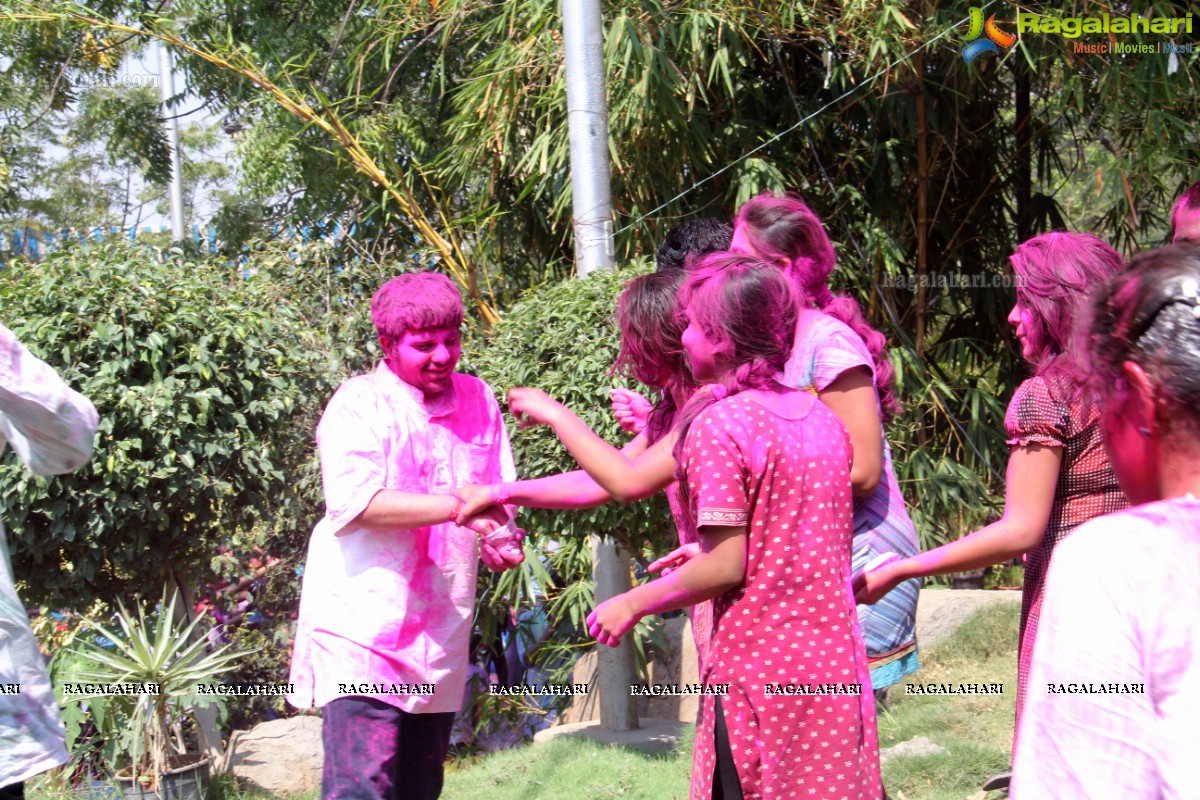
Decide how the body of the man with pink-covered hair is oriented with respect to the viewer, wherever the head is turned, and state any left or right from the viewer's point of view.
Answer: facing the viewer and to the right of the viewer

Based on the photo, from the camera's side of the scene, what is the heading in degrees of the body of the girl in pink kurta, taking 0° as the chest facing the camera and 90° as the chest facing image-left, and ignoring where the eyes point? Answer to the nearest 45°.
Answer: approximately 135°

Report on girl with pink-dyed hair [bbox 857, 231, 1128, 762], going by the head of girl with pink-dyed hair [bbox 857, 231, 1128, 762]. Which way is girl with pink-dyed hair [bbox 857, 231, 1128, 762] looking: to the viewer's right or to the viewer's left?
to the viewer's left

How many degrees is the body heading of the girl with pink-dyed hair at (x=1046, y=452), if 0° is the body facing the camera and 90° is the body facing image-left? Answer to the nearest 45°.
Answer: approximately 90°

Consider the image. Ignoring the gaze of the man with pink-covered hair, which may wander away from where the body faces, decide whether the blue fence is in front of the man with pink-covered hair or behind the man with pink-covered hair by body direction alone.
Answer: behind

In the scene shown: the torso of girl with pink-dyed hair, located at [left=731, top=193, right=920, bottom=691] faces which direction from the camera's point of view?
to the viewer's left

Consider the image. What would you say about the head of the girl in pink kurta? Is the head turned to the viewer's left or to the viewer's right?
to the viewer's left

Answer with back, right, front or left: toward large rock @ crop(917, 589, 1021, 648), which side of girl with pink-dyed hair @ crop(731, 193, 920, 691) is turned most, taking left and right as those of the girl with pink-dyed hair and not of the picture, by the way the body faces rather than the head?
right

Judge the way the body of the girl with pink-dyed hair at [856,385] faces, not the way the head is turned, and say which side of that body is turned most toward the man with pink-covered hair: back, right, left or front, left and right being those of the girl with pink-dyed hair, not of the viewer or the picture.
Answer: front

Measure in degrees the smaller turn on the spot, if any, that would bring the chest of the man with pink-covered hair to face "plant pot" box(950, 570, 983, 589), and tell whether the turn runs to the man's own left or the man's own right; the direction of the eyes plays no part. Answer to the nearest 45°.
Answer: approximately 90° to the man's own left

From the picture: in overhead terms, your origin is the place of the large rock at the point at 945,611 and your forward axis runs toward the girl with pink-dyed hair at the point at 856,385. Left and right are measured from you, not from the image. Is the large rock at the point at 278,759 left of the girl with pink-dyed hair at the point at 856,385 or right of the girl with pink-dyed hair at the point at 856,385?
right

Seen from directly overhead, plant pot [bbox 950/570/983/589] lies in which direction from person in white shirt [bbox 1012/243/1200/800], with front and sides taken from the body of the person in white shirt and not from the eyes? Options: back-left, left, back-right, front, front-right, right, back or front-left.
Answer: front-right

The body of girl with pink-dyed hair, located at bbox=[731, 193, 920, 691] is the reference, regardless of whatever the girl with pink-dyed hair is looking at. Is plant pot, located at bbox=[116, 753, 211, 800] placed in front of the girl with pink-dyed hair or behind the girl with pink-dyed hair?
in front

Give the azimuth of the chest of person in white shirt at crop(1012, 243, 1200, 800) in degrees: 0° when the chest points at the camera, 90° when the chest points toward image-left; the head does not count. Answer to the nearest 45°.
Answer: approximately 135°

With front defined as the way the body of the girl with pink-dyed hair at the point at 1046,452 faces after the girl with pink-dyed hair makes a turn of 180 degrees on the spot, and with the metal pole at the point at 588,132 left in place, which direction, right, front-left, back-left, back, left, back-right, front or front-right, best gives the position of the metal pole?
back-left
